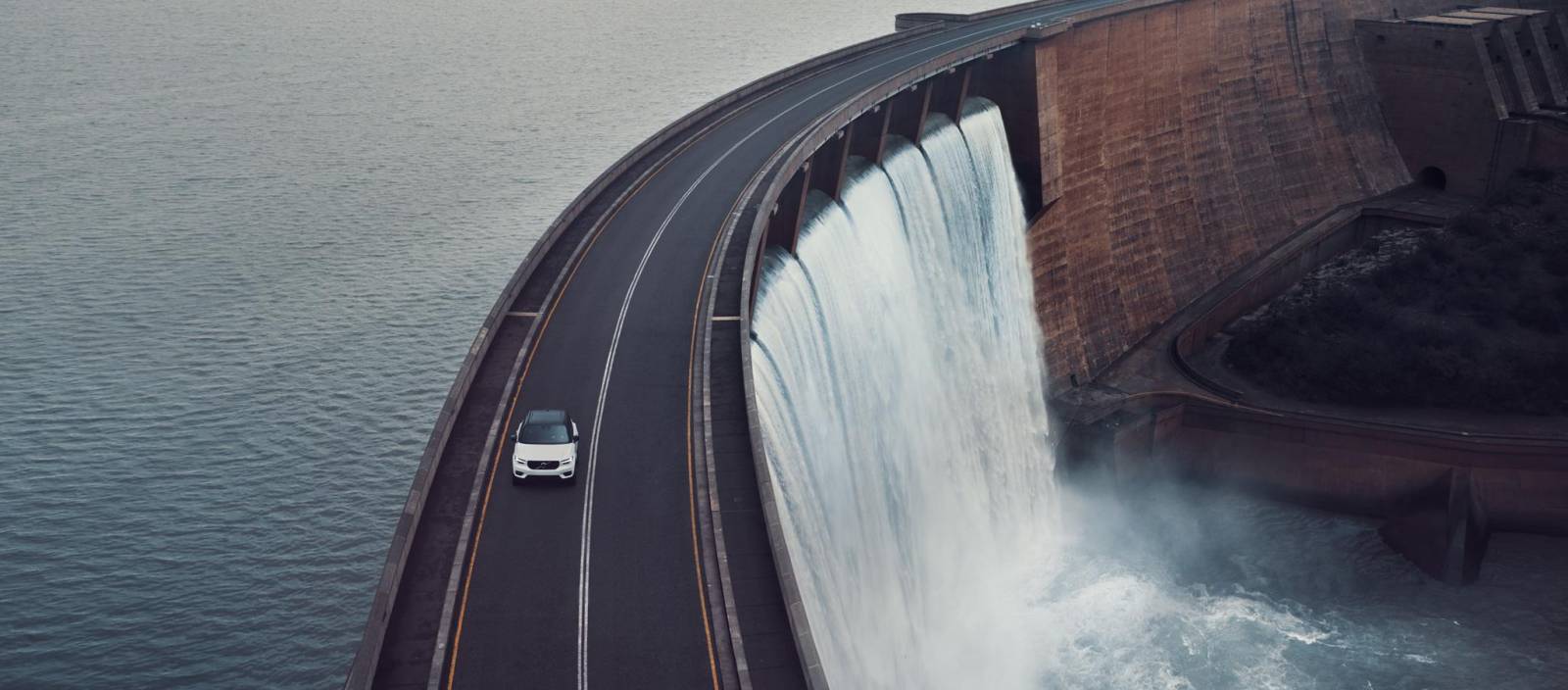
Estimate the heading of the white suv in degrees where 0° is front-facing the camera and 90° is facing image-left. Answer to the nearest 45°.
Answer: approximately 0°
